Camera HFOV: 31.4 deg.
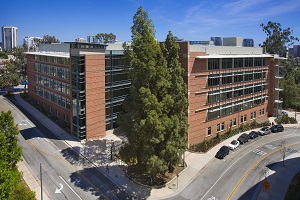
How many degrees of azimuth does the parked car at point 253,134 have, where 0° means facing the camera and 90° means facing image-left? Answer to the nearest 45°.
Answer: approximately 45°

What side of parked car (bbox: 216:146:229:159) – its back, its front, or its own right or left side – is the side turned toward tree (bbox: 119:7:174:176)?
front

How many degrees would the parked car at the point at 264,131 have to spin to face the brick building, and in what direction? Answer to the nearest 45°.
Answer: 0° — it already faces it

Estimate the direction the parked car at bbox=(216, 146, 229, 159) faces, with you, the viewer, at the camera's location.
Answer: facing the viewer and to the left of the viewer

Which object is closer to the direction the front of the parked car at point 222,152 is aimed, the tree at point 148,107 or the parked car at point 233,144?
the tree

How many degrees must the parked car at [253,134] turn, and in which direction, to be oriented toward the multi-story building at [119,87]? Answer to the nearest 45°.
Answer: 0° — it already faces it

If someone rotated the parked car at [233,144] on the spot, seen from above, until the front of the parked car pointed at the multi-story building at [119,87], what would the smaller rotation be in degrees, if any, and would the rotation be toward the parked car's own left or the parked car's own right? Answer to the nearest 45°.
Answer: approximately 45° to the parked car's own right

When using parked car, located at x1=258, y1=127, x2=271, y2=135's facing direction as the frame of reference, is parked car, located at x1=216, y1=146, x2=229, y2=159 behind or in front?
in front
